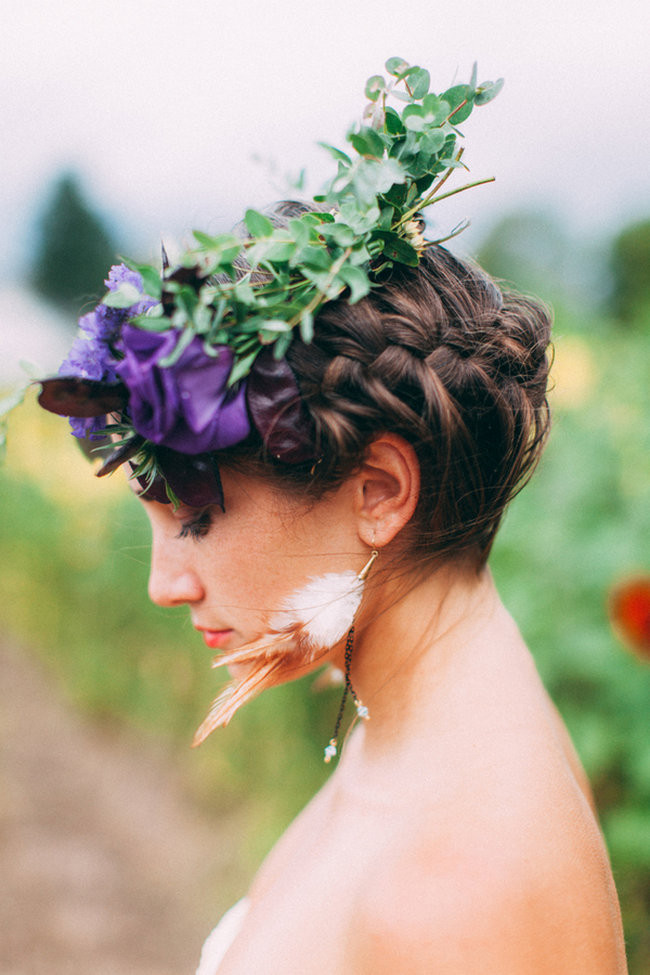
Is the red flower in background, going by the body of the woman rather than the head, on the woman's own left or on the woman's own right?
on the woman's own right

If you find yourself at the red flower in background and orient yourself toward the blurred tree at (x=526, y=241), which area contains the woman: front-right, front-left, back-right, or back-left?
back-left

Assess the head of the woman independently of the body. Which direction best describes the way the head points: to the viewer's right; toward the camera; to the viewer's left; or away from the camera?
to the viewer's left

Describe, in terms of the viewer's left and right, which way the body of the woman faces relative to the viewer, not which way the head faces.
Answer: facing to the left of the viewer

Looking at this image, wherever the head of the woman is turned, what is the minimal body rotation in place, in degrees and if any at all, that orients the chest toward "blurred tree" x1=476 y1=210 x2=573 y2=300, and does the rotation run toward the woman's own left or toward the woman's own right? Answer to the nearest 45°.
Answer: approximately 90° to the woman's own right

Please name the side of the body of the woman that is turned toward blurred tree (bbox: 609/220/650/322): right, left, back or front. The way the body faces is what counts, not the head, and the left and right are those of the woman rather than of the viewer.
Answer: right
